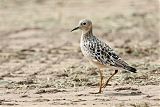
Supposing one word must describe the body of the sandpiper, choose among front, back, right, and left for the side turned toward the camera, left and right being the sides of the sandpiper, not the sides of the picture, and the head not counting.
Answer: left
